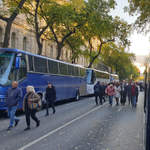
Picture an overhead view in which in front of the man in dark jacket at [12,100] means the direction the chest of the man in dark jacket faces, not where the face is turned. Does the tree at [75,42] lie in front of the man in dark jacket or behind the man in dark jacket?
behind

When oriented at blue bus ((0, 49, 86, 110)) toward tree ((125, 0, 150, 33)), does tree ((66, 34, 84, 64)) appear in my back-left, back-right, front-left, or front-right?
front-left

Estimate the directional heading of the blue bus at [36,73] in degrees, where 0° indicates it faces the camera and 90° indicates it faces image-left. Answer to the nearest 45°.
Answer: approximately 45°

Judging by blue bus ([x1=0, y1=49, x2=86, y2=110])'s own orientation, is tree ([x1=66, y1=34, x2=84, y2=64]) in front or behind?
behind

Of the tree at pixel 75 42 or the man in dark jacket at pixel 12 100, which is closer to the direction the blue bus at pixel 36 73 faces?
the man in dark jacket

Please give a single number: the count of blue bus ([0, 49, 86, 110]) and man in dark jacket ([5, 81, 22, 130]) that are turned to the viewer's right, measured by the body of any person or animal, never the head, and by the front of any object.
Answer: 0

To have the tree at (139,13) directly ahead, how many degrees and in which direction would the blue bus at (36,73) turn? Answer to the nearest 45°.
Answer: approximately 135° to its left

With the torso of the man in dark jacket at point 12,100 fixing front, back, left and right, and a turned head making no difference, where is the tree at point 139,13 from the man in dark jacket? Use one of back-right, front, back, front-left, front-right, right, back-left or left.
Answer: back

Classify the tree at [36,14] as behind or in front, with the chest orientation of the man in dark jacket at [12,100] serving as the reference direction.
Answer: behind

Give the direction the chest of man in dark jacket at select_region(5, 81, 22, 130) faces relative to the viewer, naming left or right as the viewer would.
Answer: facing the viewer and to the left of the viewer

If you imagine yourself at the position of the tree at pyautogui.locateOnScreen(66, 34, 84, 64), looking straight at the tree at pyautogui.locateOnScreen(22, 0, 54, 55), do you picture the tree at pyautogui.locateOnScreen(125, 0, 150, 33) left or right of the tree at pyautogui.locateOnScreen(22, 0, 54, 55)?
left
